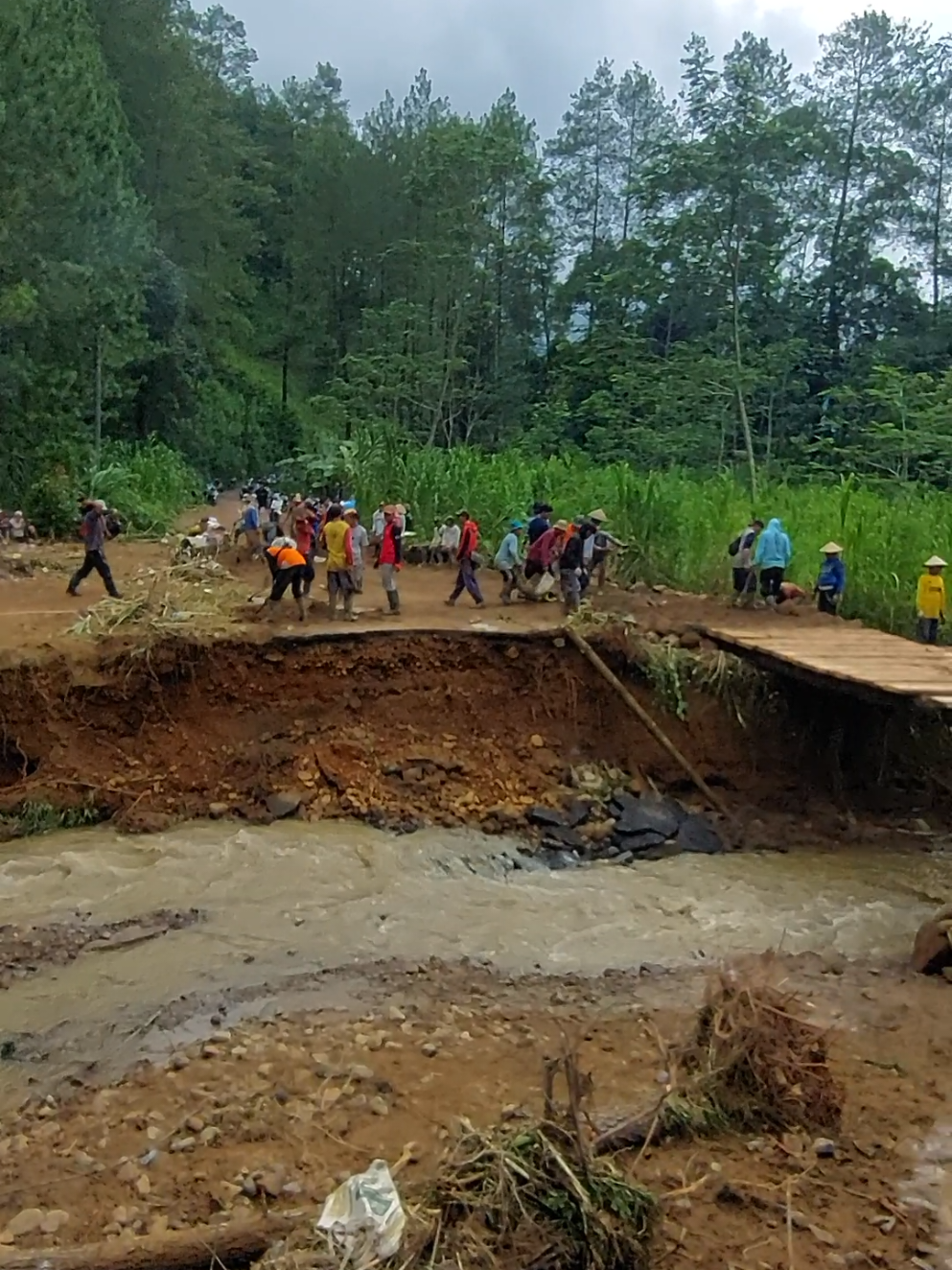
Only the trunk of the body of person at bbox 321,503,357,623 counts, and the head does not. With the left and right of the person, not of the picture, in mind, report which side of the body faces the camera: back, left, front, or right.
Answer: back

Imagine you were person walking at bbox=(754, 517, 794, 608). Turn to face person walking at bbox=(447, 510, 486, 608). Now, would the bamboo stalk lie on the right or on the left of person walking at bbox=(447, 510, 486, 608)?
left

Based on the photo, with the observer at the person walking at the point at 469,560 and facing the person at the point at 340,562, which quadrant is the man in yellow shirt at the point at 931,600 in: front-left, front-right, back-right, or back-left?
back-left

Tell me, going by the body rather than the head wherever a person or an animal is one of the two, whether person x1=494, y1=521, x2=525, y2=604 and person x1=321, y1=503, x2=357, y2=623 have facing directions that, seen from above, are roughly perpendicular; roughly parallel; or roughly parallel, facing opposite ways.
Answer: roughly perpendicular

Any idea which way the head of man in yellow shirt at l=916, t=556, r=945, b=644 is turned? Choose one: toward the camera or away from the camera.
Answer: toward the camera

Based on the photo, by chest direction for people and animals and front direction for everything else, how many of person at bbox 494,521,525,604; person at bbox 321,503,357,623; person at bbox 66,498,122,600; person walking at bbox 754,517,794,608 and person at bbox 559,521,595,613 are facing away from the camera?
2

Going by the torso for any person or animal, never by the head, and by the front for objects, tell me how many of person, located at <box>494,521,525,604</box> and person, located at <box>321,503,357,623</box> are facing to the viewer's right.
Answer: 1
